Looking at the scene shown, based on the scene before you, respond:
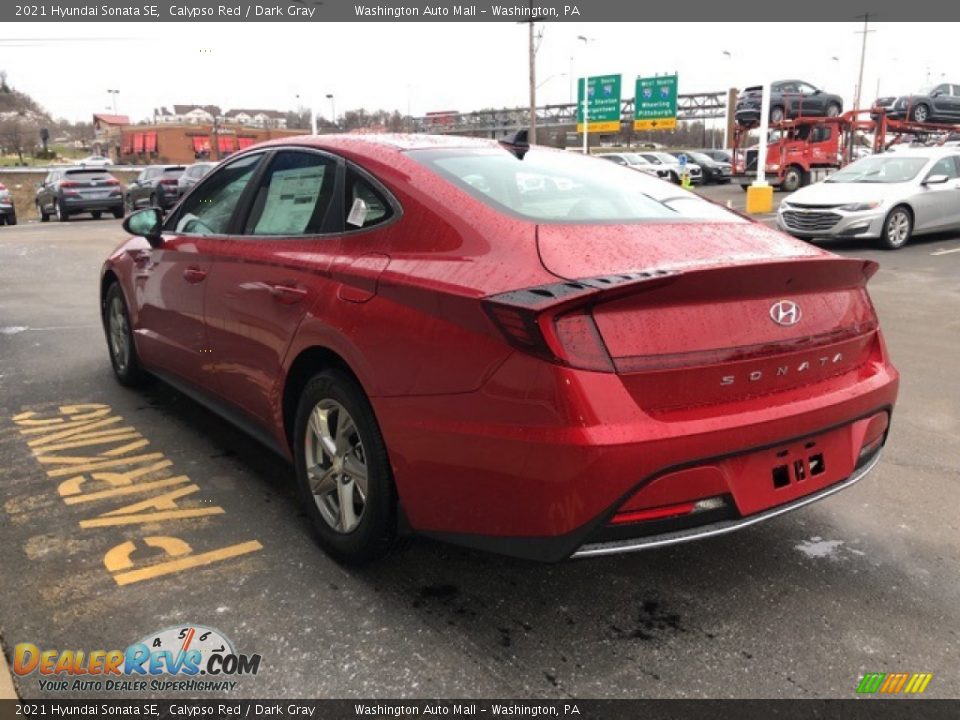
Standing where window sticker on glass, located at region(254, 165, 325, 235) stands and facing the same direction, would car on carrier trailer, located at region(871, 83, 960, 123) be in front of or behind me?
behind

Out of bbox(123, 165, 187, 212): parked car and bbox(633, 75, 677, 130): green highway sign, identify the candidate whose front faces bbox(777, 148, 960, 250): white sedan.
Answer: the green highway sign

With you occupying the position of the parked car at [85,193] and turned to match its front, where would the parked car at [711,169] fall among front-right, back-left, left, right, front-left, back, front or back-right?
back-right

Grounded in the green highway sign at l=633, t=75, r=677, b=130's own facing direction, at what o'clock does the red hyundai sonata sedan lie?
The red hyundai sonata sedan is roughly at 12 o'clock from the green highway sign.

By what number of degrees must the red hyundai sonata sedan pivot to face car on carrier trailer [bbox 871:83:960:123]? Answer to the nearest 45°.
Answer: approximately 90° to its right

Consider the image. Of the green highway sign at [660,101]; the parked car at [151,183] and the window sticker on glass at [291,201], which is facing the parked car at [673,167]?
the green highway sign

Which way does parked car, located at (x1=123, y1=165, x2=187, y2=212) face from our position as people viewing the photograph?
facing away from the viewer and to the left of the viewer

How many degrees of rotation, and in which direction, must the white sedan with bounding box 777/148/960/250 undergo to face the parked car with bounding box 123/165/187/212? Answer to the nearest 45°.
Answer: approximately 45° to its right

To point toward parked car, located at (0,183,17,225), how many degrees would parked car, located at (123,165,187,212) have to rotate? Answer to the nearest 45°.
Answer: approximately 45° to its left

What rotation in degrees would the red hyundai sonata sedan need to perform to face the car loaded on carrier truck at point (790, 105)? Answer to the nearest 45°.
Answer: approximately 45° to its right
